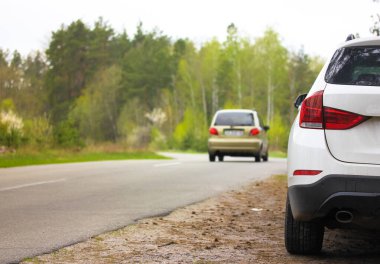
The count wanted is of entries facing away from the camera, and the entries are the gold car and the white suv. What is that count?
2

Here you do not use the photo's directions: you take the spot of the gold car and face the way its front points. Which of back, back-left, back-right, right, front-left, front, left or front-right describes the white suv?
back

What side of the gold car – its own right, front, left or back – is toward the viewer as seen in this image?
back

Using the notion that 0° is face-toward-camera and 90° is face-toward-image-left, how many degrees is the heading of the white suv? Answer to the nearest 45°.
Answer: approximately 180°

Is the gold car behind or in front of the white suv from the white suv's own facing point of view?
in front
